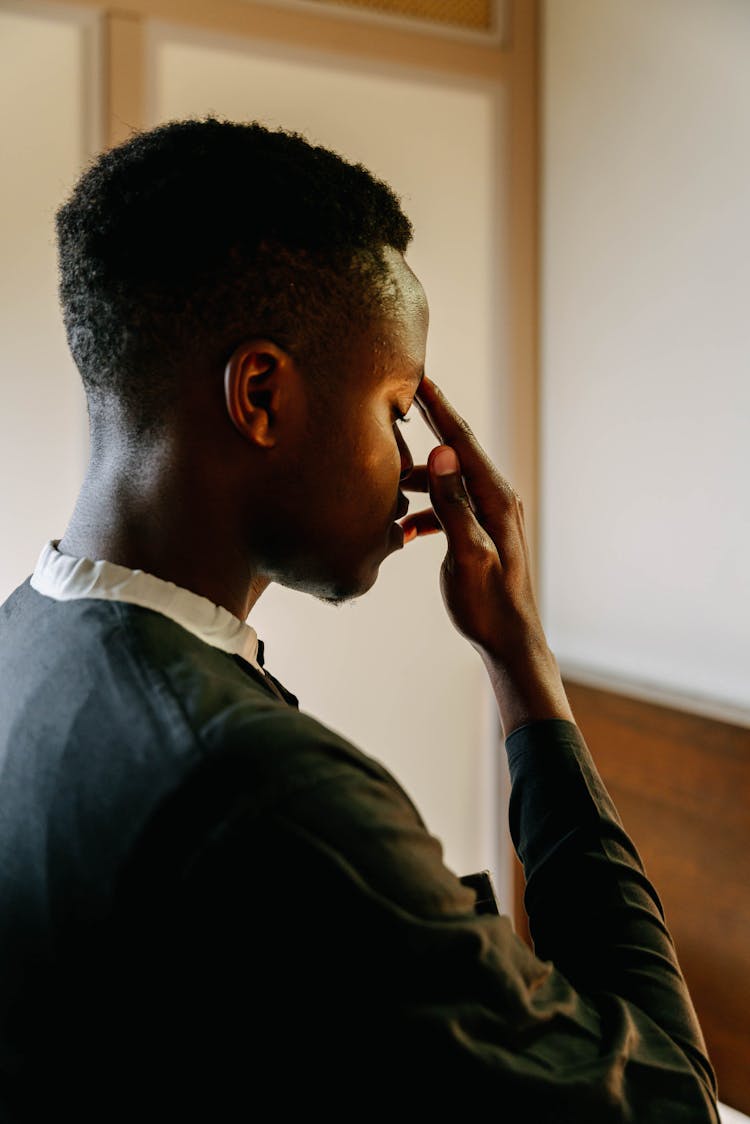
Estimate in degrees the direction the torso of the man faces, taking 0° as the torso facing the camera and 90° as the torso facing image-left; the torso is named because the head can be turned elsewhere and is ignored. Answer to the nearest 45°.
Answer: approximately 225°
